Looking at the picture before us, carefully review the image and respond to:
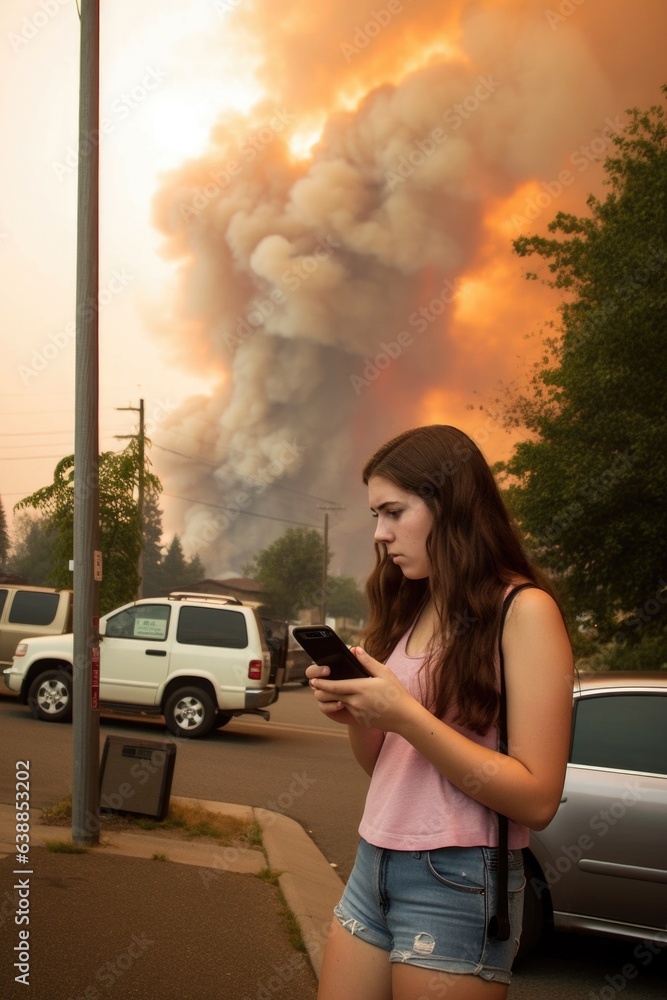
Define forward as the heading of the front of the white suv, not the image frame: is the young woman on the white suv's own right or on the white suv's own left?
on the white suv's own left

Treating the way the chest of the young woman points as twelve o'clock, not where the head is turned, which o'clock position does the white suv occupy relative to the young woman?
The white suv is roughly at 4 o'clock from the young woman.

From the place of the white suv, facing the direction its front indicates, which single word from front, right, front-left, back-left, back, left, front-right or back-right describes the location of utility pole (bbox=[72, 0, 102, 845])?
left

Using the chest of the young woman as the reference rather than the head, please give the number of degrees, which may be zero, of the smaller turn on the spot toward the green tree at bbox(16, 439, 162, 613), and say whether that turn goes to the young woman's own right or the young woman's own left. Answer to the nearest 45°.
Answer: approximately 135° to the young woman's own right

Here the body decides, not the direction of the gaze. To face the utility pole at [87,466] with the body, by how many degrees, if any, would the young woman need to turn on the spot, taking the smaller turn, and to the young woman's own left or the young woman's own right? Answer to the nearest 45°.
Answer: approximately 90° to the young woman's own right

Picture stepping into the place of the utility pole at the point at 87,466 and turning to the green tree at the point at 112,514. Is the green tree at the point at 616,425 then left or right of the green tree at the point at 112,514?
right

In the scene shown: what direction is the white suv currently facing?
to the viewer's left

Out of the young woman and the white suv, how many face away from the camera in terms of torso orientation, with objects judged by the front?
0

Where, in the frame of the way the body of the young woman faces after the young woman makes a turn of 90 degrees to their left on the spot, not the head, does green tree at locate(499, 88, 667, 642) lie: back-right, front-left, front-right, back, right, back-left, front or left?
back-left

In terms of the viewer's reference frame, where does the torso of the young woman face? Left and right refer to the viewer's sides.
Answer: facing the viewer and to the left of the viewer

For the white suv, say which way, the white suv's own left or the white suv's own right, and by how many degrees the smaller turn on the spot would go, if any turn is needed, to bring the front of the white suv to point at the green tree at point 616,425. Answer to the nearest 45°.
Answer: approximately 135° to the white suv's own right
